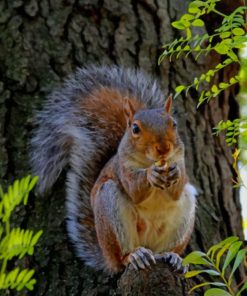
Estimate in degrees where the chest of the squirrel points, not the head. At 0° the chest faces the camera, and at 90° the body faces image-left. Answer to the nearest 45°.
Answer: approximately 315°
